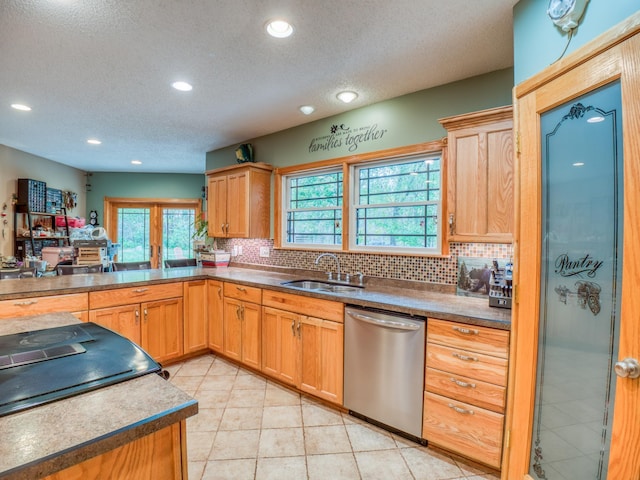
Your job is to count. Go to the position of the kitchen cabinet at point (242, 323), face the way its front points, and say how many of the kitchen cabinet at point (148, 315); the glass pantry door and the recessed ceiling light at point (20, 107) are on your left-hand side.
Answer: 1

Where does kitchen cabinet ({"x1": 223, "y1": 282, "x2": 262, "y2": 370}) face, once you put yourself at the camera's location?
facing the viewer and to the left of the viewer

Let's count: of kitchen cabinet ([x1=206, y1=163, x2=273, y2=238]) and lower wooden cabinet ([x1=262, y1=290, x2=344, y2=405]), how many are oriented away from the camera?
0

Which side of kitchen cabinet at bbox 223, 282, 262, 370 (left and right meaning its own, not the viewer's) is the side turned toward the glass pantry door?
left

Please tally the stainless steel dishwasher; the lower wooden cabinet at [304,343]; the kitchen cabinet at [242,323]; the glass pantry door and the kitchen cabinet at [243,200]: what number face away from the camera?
0

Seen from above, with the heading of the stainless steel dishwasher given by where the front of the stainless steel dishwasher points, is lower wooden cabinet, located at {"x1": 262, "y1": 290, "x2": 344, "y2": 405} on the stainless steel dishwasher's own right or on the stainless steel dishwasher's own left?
on the stainless steel dishwasher's own right

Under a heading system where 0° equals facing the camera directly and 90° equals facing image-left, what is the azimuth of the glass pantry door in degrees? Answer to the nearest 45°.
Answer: approximately 45°

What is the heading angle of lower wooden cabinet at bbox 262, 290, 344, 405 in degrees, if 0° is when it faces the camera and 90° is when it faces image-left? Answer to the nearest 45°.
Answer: approximately 45°

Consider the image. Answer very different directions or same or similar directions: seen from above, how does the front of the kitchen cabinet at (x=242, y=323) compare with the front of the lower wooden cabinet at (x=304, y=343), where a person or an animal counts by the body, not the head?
same or similar directions

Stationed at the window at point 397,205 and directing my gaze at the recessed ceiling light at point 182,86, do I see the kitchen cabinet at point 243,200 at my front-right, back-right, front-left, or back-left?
front-right

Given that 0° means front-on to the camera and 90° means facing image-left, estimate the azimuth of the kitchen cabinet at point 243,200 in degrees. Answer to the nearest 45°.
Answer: approximately 45°

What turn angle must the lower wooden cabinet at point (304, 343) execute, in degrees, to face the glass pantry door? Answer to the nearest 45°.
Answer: approximately 90° to its left

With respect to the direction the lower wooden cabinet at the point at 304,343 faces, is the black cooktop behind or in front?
in front

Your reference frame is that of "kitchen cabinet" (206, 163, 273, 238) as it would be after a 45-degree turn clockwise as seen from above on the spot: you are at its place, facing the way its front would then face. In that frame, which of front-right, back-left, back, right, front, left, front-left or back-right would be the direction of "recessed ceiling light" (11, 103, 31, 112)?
front

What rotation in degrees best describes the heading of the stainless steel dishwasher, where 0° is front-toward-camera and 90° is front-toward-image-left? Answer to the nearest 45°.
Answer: approximately 45°

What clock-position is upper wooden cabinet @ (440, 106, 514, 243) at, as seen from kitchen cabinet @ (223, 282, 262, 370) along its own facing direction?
The upper wooden cabinet is roughly at 9 o'clock from the kitchen cabinet.
